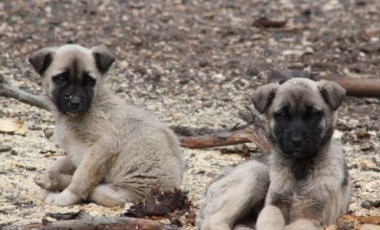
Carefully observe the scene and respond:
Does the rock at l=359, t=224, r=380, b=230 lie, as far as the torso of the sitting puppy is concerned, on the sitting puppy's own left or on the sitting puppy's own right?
on the sitting puppy's own left

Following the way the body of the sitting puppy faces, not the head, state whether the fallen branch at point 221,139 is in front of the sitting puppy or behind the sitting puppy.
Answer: behind

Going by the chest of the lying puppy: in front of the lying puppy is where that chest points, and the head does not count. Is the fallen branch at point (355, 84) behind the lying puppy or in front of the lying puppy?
behind

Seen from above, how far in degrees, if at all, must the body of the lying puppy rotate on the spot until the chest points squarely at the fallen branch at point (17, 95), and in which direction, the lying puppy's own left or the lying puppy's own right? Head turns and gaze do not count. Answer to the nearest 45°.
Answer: approximately 135° to the lying puppy's own right

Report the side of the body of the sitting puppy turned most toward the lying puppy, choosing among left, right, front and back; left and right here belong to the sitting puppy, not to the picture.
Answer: left

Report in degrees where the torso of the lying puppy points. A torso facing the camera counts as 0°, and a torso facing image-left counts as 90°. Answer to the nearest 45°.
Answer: approximately 0°

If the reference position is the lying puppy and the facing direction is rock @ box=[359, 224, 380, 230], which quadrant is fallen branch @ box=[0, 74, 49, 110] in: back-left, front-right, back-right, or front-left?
back-left

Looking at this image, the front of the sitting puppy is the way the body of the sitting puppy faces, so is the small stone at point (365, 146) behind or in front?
behind

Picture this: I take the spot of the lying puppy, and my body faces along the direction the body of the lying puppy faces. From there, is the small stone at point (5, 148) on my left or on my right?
on my right

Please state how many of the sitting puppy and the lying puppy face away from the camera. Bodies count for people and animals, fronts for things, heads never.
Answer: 0

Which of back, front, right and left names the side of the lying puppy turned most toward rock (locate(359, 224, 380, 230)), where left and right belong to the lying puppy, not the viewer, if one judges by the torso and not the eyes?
left
